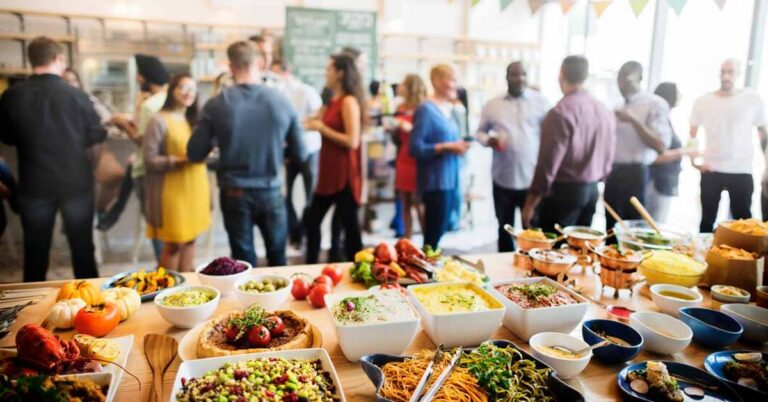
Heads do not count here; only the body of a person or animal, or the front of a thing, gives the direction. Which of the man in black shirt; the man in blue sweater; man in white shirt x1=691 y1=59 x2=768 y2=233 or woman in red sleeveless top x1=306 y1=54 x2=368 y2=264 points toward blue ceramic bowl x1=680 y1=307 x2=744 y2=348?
the man in white shirt

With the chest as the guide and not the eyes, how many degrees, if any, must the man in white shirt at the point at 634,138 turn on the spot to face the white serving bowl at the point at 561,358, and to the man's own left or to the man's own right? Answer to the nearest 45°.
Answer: approximately 45° to the man's own left

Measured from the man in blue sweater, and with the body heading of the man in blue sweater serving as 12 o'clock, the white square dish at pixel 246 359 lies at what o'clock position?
The white square dish is roughly at 6 o'clock from the man in blue sweater.

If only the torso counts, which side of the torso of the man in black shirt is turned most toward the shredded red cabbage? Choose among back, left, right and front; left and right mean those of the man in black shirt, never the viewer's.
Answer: back

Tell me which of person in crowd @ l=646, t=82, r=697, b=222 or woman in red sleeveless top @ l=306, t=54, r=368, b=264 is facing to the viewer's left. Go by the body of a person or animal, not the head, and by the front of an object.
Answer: the woman in red sleeveless top

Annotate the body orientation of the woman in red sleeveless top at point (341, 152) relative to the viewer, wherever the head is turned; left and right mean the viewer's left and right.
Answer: facing to the left of the viewer

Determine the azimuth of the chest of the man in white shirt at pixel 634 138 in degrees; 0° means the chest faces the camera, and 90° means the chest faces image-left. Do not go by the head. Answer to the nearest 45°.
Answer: approximately 45°

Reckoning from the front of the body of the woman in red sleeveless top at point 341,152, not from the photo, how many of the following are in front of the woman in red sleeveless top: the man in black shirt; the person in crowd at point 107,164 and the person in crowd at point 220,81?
3

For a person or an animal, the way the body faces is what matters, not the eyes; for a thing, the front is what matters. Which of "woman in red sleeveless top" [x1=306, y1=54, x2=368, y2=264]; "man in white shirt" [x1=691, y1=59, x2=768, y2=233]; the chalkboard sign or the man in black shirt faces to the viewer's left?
the woman in red sleeveless top
